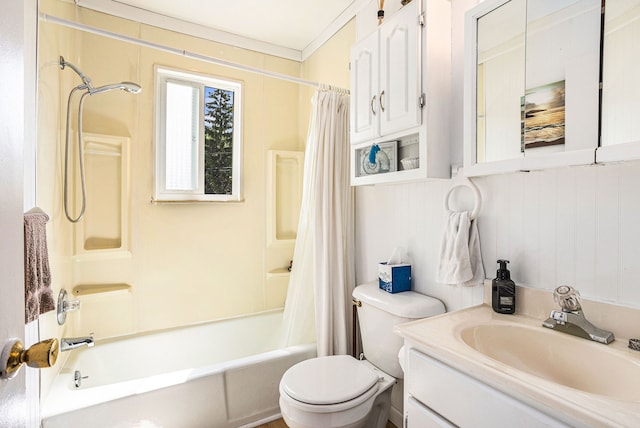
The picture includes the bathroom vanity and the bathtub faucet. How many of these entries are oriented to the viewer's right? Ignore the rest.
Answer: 1

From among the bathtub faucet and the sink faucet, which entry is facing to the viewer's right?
the bathtub faucet

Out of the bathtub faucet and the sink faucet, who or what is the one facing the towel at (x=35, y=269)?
the sink faucet

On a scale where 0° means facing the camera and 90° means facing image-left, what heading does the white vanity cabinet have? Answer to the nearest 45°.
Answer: approximately 45°

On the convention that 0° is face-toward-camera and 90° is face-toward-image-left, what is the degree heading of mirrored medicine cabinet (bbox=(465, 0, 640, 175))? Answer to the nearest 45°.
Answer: approximately 45°

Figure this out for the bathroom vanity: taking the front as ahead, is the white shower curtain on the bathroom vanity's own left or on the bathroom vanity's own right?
on the bathroom vanity's own right

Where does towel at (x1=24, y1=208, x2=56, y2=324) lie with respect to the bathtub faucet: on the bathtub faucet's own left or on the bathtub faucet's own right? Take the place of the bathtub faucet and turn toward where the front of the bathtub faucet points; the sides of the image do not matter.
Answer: on the bathtub faucet's own right

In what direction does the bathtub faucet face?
to the viewer's right

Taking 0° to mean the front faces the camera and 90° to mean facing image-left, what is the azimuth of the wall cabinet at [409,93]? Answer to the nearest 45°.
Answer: approximately 45°
